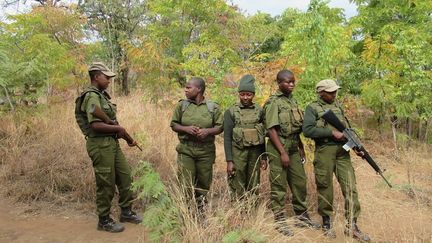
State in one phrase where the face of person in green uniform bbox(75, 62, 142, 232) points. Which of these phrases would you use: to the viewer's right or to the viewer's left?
to the viewer's right

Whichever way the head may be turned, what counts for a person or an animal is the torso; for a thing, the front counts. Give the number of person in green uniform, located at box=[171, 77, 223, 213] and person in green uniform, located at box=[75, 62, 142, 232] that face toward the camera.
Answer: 1

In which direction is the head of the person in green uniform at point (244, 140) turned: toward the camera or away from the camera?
toward the camera

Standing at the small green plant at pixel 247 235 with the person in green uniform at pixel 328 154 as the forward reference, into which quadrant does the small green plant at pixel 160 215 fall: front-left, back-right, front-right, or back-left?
back-left

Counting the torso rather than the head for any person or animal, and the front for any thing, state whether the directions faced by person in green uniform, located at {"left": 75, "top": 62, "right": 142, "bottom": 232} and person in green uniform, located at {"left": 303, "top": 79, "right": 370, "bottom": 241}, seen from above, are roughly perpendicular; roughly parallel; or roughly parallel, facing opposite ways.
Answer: roughly perpendicular

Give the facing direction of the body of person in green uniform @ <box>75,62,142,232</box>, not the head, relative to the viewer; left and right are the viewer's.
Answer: facing to the right of the viewer

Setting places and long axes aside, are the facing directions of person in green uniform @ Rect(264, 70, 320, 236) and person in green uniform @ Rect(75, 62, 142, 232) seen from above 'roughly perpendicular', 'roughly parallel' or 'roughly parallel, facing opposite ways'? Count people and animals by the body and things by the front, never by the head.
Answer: roughly perpendicular

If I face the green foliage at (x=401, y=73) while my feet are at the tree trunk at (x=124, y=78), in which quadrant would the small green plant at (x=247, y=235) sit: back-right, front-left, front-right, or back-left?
front-right

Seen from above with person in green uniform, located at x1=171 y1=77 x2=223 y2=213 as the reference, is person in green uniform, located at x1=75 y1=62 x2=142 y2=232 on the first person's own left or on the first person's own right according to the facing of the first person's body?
on the first person's own right

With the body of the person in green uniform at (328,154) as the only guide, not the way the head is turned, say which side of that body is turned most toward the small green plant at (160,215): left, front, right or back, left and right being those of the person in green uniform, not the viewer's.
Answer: right

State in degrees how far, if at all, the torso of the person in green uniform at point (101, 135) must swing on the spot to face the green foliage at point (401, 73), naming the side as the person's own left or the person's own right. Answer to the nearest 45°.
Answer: approximately 45° to the person's own left

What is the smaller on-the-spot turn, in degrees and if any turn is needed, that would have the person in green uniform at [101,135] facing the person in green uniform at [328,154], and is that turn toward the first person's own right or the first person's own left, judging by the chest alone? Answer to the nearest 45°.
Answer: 0° — they already face them

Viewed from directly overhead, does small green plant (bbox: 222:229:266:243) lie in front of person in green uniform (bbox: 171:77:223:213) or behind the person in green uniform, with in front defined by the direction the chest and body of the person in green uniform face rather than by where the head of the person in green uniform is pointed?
in front

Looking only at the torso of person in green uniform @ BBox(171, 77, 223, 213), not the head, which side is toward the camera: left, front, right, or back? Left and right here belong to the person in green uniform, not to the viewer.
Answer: front

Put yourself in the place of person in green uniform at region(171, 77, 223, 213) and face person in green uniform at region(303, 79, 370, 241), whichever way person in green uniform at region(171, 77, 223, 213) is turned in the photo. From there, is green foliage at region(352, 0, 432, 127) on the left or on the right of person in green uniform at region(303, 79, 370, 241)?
left
